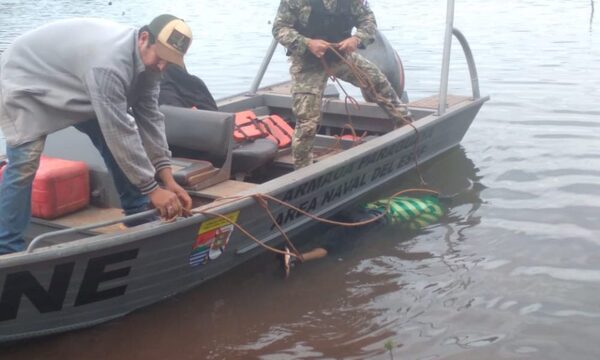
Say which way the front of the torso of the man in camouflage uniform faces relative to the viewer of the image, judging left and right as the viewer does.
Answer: facing the viewer

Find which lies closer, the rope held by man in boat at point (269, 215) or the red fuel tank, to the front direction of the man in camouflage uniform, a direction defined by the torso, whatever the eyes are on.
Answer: the rope held by man in boat

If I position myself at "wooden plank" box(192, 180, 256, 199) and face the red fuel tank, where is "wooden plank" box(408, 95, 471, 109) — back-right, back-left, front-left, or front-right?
back-right

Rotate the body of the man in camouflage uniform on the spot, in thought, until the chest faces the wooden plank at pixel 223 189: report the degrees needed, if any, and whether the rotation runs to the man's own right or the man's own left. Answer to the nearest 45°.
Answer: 0° — they already face it

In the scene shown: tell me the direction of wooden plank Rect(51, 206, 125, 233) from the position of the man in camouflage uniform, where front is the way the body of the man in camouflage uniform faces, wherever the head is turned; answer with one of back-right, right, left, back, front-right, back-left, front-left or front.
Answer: front-right

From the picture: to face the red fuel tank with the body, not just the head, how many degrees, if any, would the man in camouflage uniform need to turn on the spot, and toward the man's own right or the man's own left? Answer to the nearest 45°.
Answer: approximately 45° to the man's own right

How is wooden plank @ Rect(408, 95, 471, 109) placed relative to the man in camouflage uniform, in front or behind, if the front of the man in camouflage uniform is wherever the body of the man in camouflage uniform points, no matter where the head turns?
behind

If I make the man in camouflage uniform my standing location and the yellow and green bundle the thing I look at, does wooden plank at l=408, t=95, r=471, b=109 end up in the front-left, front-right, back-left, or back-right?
front-left

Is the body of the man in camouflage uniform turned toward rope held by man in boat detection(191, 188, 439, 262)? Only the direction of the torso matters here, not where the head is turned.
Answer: yes

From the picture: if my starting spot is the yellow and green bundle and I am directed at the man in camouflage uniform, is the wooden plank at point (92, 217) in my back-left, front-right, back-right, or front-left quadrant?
front-left
